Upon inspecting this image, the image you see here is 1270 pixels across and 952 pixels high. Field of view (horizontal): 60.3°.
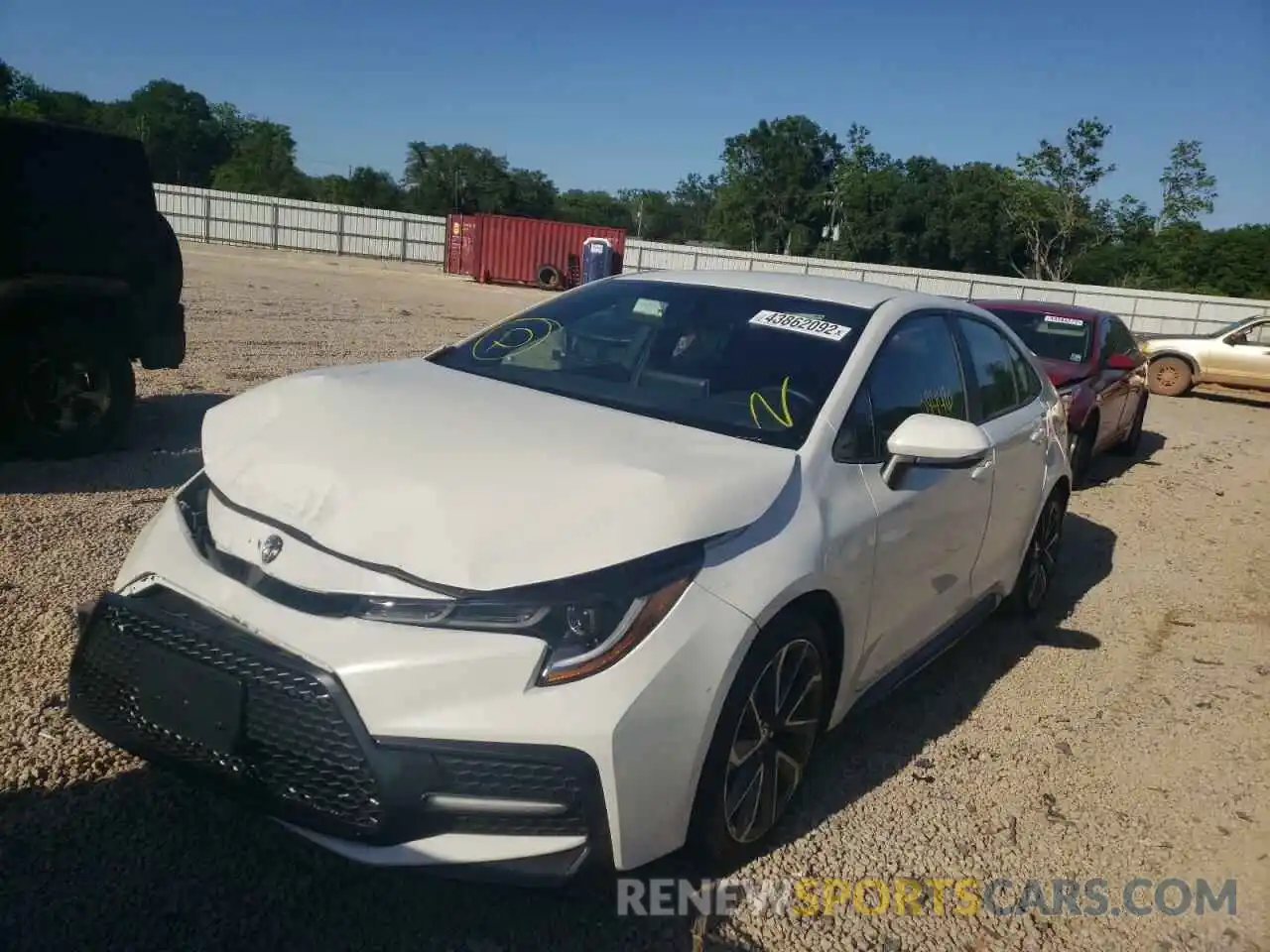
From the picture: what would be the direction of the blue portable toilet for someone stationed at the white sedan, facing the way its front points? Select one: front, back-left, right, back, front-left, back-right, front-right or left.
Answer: back-right

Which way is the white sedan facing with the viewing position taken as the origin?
facing the viewer and to the left of the viewer

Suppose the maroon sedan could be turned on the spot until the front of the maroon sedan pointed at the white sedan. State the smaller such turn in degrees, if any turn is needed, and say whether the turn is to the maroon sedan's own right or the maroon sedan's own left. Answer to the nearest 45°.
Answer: approximately 45° to the maroon sedan's own left

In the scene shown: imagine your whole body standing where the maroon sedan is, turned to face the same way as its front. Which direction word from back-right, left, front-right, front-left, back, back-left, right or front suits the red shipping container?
right

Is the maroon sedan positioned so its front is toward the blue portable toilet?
no

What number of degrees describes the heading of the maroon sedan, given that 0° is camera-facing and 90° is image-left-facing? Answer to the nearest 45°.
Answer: approximately 45°

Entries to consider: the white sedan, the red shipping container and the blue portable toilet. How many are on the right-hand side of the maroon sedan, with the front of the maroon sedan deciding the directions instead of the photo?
2

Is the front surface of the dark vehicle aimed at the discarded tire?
no

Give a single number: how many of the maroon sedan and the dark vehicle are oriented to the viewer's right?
0

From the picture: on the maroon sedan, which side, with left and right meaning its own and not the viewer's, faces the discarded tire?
right

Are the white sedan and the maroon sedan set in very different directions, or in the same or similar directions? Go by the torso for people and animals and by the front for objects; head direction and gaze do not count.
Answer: same or similar directions
